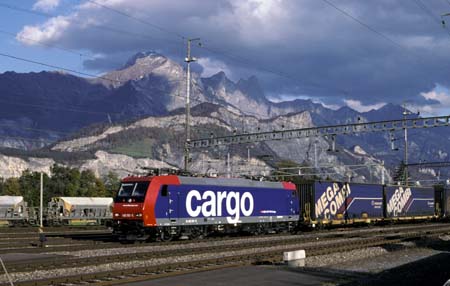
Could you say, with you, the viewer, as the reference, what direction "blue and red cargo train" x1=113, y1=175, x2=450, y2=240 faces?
facing the viewer and to the left of the viewer
